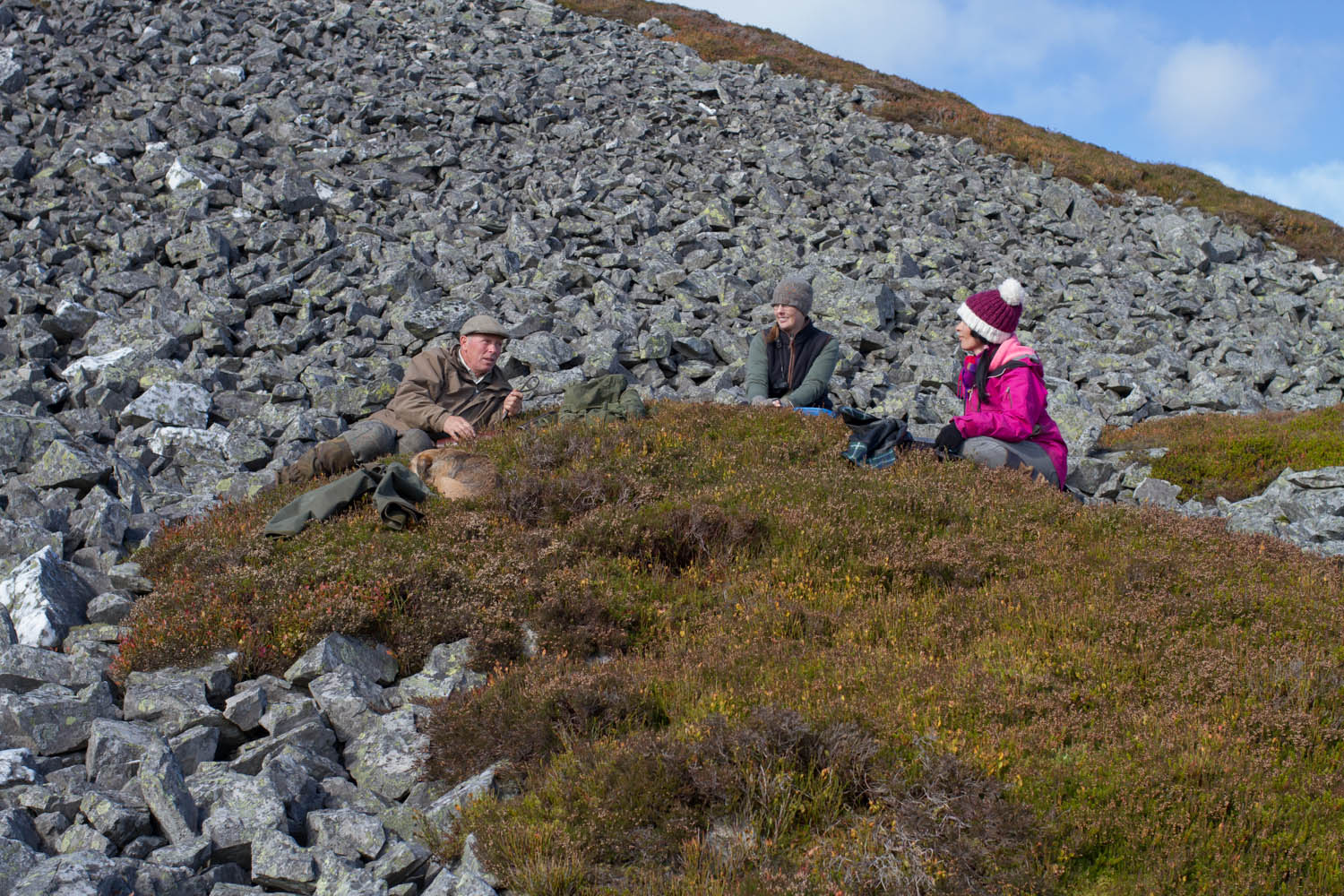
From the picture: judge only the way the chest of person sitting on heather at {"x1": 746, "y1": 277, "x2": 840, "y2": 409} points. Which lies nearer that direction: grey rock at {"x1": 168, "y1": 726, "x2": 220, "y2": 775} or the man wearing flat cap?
the grey rock

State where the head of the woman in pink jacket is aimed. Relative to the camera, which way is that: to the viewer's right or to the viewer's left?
to the viewer's left

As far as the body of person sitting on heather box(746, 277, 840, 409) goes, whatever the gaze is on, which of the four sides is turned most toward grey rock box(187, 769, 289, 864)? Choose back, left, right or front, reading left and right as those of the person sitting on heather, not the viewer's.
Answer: front

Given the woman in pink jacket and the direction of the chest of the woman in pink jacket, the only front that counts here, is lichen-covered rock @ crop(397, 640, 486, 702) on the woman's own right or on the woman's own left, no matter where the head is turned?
on the woman's own left

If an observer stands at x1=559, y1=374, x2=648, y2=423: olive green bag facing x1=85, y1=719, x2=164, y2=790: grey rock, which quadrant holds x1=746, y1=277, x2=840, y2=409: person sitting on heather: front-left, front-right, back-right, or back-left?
back-left

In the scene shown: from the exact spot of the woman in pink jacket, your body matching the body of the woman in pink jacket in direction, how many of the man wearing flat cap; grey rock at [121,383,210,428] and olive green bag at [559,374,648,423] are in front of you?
3

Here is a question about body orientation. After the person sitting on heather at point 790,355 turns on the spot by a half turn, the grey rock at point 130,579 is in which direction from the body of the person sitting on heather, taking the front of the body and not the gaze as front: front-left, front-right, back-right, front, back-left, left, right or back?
back-left

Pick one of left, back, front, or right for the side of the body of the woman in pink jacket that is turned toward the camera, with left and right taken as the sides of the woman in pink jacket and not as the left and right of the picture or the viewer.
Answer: left

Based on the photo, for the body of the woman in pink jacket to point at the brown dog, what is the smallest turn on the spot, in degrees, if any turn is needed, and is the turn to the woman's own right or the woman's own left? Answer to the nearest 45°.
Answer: approximately 45° to the woman's own left
